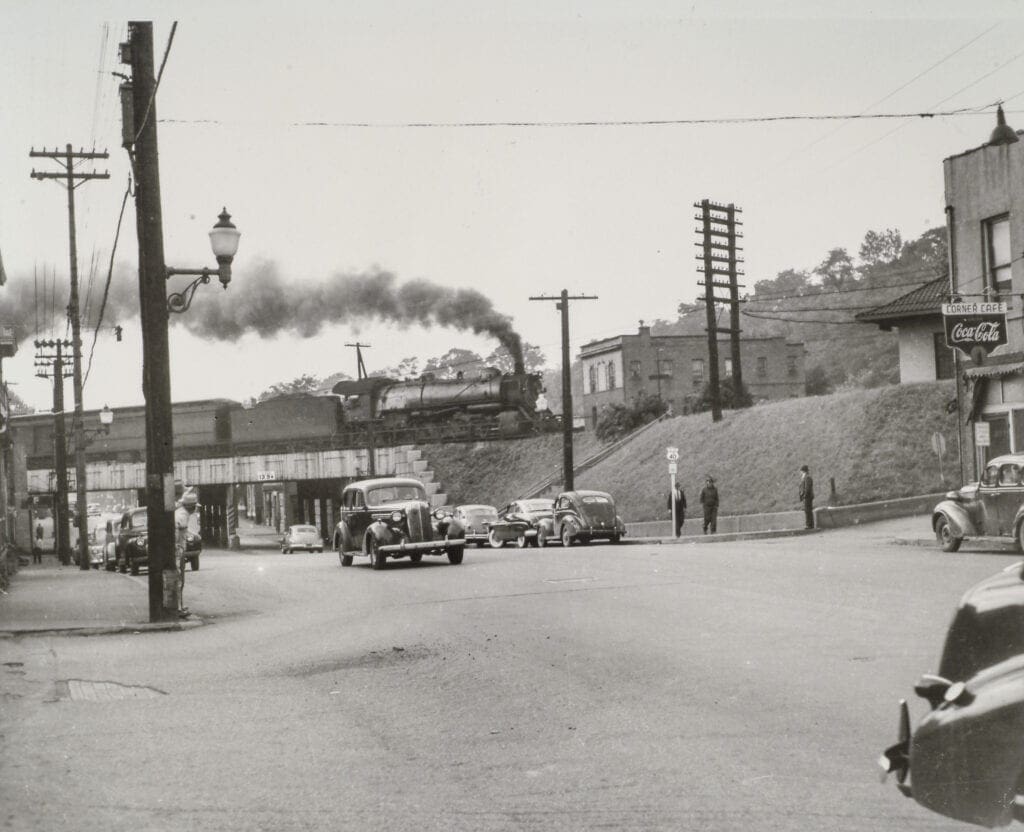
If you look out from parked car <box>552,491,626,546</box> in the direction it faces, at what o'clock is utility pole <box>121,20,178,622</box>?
The utility pole is roughly at 8 o'clock from the parked car.

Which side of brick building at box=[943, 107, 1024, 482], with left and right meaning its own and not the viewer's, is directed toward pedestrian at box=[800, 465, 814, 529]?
right

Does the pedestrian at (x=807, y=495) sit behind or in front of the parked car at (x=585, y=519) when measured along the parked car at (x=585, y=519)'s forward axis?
behind

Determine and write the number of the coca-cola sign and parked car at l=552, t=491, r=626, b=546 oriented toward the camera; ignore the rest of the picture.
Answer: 1

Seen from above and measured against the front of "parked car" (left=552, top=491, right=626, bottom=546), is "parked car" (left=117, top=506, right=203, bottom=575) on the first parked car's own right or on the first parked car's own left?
on the first parked car's own left

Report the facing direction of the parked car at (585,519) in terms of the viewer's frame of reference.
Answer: facing away from the viewer and to the left of the viewer

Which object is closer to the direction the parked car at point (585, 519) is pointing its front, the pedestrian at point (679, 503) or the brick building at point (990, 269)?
the pedestrian

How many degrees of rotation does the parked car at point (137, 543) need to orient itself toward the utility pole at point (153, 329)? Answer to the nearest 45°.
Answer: approximately 45° to its right
